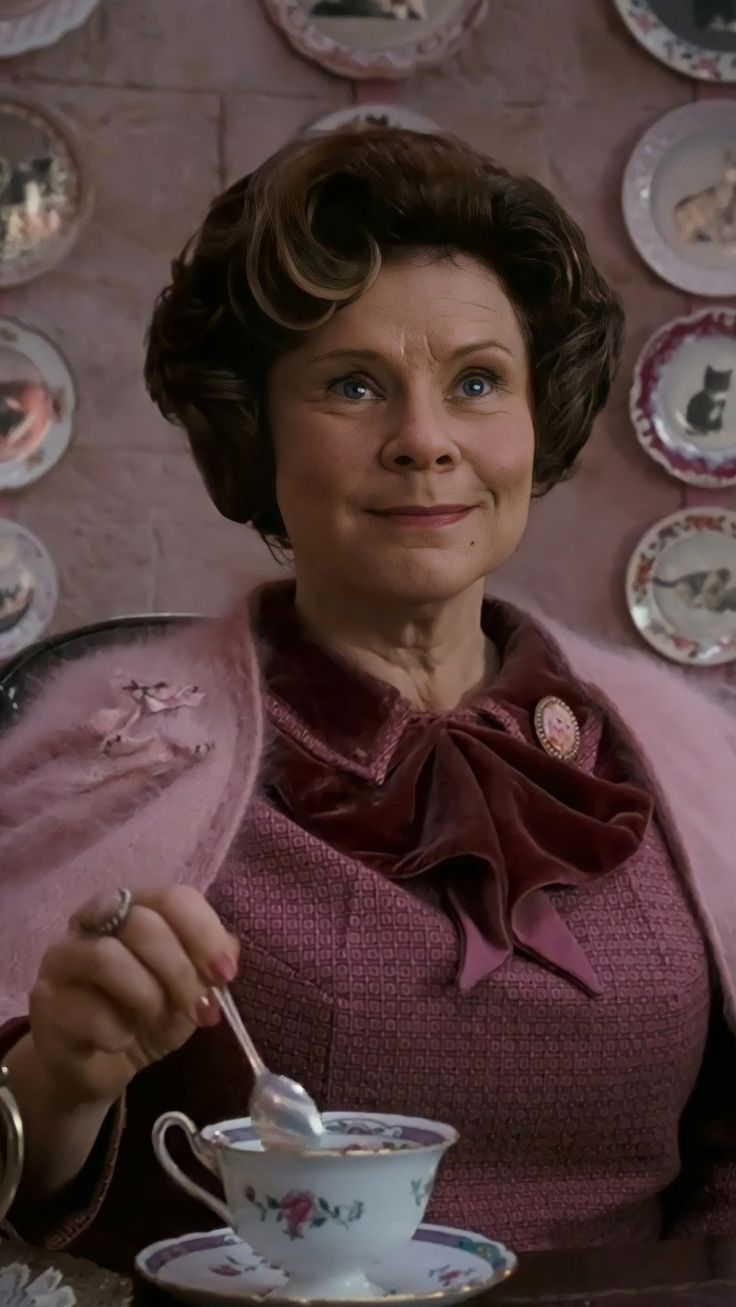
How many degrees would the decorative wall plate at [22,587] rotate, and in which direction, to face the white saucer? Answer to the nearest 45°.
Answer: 0° — it already faces it

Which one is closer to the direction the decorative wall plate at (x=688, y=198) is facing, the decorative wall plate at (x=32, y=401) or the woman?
the woman

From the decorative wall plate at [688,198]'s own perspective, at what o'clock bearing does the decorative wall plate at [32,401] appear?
the decorative wall plate at [32,401] is roughly at 2 o'clock from the decorative wall plate at [688,198].

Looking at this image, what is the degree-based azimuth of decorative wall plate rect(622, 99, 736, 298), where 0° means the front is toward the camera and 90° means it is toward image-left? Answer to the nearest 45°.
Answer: approximately 0°
